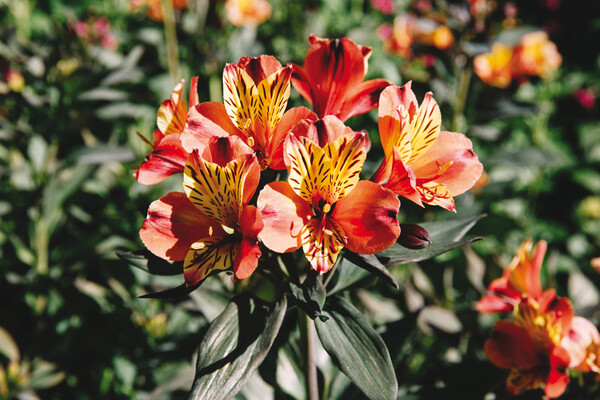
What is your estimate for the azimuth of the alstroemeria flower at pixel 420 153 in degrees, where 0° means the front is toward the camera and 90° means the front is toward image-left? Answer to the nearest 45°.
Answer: approximately 315°

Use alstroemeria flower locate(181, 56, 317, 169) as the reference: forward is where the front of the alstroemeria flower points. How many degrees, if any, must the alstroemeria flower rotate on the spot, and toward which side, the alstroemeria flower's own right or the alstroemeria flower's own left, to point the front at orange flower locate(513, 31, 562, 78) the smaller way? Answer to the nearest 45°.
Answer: approximately 135° to the alstroemeria flower's own left

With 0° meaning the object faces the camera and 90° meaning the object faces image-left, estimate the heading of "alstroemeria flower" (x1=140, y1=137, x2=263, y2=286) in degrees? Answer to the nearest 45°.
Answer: approximately 45°

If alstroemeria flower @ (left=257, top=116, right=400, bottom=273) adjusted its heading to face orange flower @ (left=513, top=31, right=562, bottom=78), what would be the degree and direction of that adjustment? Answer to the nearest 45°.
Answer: approximately 135° to its left

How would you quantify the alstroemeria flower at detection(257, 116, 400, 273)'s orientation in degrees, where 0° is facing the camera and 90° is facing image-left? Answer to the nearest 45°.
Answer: approximately 0°

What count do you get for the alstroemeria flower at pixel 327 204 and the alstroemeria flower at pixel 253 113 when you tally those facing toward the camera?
2
